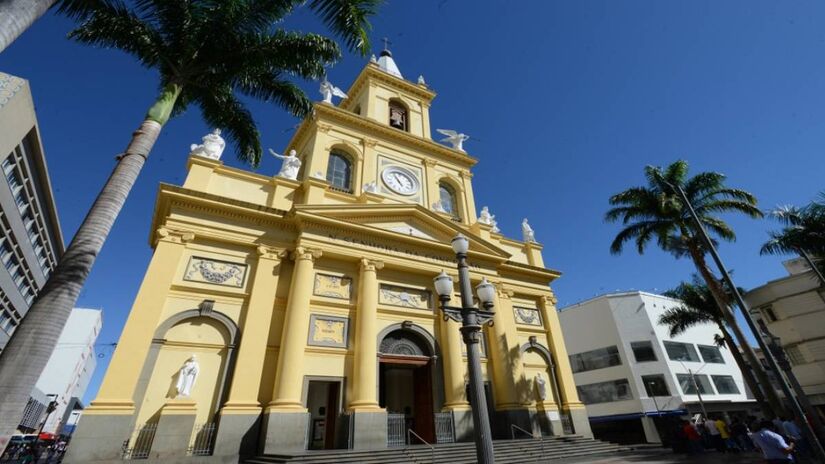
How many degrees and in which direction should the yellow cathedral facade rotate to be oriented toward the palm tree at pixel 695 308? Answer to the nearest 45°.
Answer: approximately 45° to its left

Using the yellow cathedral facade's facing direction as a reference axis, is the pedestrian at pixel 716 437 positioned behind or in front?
in front

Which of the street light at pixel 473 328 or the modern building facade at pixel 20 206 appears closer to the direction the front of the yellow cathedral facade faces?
the street light

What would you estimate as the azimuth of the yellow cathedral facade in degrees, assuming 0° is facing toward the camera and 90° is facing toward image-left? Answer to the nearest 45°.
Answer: approximately 315°

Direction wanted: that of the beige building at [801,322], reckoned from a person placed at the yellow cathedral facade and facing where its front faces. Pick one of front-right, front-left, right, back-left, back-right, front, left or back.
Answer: front-left
